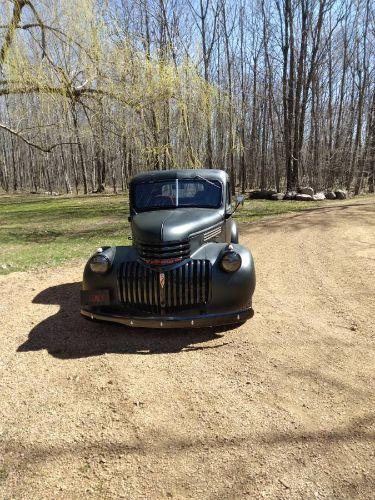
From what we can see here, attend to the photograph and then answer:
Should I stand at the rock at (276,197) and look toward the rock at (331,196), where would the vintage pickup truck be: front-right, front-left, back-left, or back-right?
back-right

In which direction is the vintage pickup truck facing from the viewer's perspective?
toward the camera

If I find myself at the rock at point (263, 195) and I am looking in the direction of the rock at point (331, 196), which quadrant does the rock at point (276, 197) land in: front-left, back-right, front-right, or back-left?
front-right

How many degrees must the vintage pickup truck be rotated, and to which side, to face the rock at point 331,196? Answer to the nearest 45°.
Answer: approximately 135° to its left

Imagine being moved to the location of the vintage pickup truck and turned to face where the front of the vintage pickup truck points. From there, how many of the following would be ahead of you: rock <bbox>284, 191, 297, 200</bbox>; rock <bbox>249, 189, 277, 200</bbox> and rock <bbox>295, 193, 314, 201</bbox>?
0

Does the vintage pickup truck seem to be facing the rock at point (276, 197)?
no

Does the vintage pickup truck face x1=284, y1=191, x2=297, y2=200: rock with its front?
no

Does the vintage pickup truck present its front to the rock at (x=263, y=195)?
no

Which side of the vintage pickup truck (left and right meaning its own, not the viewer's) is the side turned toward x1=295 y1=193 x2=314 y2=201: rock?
back
